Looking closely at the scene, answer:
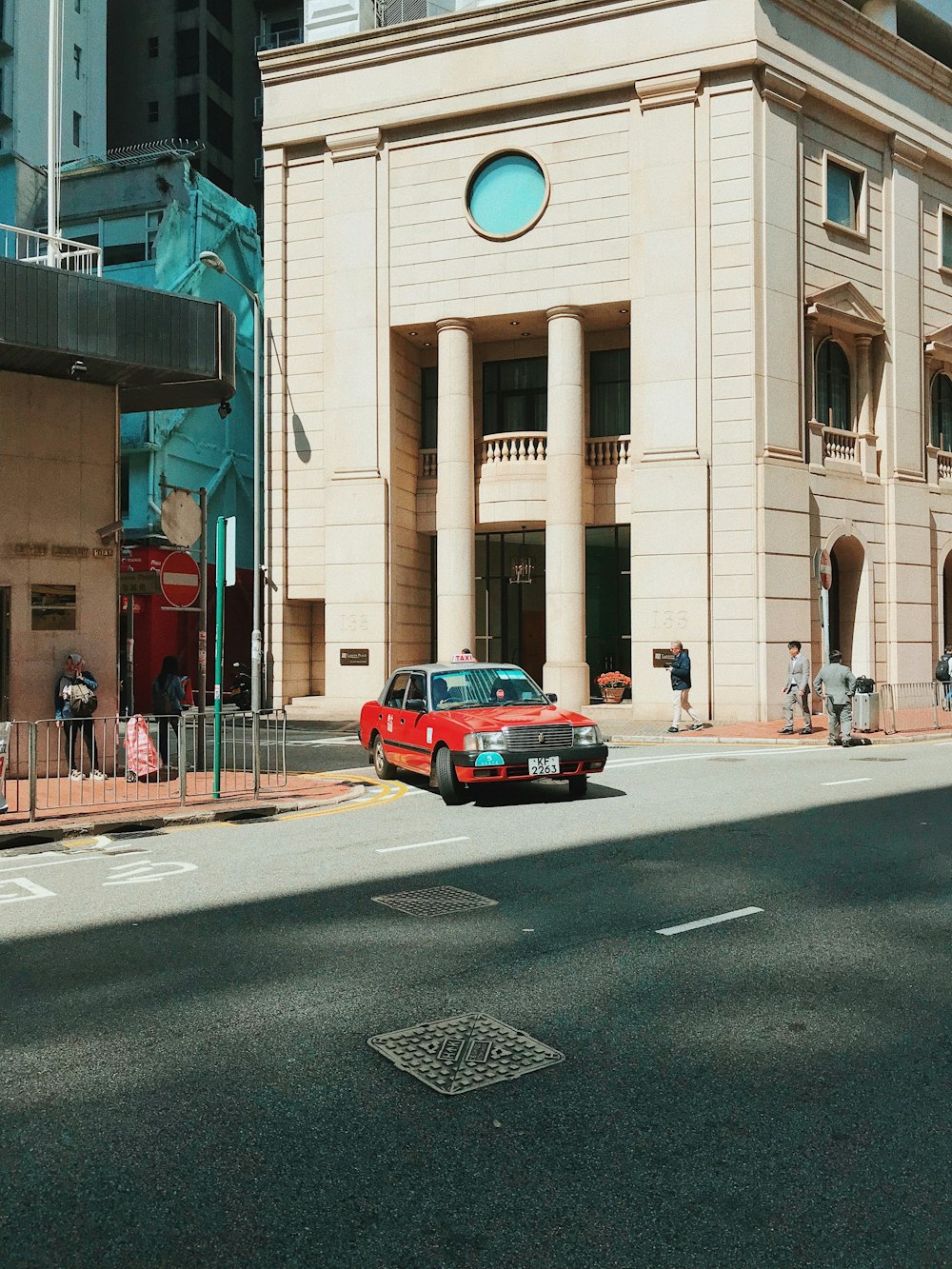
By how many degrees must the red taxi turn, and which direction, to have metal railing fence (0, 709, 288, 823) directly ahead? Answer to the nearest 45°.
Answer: approximately 135° to its right

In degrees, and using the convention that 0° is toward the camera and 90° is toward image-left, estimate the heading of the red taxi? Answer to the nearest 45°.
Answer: approximately 315°

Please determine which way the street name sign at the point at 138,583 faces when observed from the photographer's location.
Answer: facing the viewer

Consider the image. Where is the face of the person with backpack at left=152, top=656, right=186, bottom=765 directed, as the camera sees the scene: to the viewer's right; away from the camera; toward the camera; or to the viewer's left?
away from the camera

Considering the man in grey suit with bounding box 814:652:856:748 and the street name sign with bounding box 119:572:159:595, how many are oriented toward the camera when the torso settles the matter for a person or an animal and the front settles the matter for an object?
1

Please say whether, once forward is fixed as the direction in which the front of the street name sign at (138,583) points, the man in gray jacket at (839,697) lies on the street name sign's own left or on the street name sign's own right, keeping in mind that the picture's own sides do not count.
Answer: on the street name sign's own left

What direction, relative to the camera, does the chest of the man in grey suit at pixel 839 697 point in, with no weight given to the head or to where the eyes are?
away from the camera

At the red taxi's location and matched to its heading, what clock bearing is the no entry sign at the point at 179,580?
The no entry sign is roughly at 4 o'clock from the red taxi.

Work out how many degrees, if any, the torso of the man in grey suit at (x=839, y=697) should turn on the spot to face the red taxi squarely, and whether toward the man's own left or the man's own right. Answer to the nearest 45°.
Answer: approximately 135° to the man's own left

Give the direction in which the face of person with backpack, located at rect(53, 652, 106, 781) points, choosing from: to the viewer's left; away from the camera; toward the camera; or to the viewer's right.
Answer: toward the camera

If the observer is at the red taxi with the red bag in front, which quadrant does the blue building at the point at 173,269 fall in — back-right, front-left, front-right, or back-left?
front-right

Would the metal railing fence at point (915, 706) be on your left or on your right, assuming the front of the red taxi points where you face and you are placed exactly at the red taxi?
on your left

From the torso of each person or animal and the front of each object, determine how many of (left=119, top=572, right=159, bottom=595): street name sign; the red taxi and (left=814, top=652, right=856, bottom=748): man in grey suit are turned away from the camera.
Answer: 1
